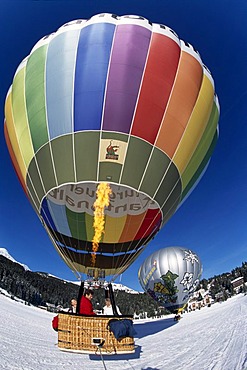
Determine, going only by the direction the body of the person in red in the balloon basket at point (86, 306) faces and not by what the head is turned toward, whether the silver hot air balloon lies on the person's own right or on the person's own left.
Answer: on the person's own left
